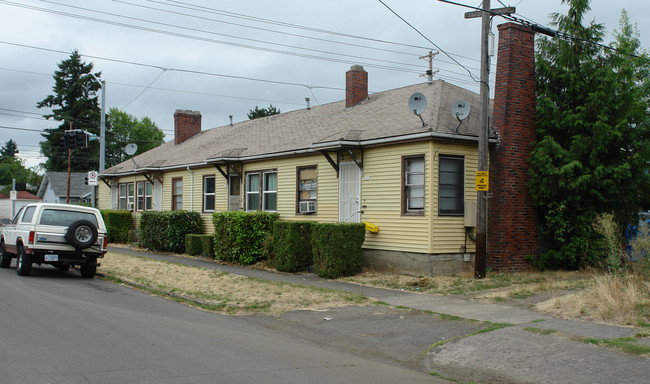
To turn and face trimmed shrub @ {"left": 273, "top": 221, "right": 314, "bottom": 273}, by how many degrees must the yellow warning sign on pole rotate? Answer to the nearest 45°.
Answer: approximately 90° to its right

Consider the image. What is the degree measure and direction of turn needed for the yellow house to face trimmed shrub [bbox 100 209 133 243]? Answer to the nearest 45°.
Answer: approximately 90° to its right

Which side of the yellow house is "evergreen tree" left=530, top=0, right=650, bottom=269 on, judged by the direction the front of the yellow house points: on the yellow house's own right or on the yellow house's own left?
on the yellow house's own left

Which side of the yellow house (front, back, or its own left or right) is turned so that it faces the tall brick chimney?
left

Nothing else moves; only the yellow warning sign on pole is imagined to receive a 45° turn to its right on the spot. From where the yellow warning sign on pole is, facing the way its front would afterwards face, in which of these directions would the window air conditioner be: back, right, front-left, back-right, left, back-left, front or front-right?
right

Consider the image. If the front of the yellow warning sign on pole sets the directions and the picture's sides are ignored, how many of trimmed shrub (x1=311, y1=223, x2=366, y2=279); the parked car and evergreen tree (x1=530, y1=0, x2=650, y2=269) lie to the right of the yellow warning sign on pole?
2

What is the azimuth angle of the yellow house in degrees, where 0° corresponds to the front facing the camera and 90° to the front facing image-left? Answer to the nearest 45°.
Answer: approximately 45°
